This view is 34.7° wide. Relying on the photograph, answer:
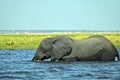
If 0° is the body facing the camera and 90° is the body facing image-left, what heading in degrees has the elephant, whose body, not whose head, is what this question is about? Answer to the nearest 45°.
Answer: approximately 90°
